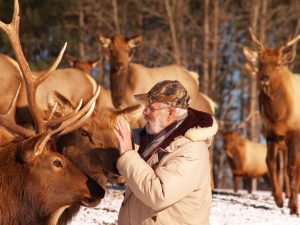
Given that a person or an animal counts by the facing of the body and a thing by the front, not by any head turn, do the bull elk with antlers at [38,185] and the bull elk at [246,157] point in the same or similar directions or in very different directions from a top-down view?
very different directions

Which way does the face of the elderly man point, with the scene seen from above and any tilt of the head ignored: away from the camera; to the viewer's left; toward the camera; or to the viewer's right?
to the viewer's left

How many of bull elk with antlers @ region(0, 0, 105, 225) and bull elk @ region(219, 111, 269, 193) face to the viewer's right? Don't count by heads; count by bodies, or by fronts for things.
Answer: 1

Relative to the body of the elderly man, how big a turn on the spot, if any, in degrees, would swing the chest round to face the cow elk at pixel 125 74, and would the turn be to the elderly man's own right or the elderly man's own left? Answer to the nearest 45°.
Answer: approximately 90° to the elderly man's own right

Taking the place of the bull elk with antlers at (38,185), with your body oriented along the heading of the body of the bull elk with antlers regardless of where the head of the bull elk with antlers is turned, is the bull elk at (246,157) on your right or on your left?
on your left

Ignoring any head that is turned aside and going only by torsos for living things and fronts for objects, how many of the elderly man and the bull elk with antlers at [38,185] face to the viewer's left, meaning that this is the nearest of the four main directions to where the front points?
1

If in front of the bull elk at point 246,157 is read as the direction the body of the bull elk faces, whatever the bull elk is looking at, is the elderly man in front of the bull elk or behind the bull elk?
in front

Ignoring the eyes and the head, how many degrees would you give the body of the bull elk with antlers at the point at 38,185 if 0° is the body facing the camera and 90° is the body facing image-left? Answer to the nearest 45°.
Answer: approximately 270°

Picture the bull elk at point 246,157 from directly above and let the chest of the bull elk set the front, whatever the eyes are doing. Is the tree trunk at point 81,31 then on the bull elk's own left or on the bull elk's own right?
on the bull elk's own right

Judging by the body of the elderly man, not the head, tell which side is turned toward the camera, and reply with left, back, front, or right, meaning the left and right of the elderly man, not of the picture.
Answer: left
